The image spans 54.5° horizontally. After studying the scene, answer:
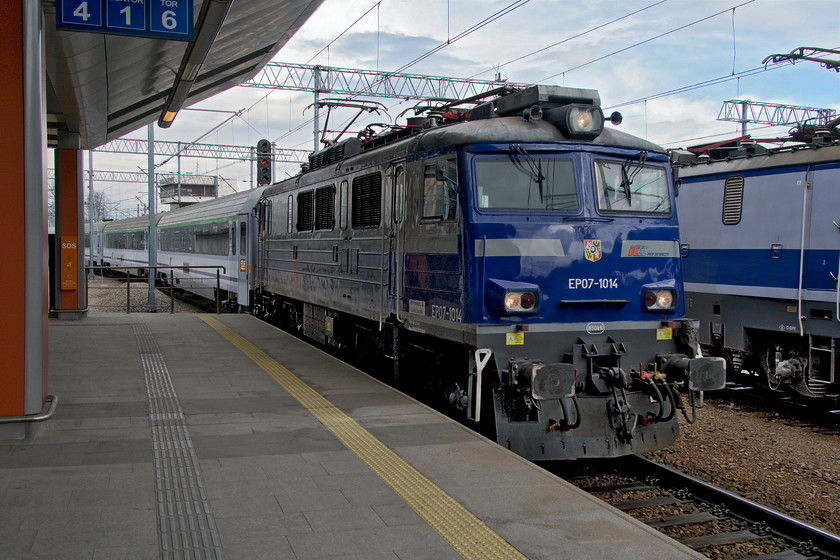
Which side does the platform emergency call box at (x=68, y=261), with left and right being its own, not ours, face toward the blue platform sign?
front

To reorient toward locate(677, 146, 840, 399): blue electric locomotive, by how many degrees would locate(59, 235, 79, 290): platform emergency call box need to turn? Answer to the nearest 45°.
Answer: approximately 45° to its left

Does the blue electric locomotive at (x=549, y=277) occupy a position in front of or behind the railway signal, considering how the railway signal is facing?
in front

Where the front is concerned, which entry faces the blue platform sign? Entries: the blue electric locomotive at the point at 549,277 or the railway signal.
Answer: the railway signal

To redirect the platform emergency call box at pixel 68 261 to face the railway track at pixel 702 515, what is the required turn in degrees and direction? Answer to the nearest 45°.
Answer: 0° — it already faces it

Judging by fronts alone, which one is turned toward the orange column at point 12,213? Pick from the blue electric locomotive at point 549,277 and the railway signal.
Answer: the railway signal

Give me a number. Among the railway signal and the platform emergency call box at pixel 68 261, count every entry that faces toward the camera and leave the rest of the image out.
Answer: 2

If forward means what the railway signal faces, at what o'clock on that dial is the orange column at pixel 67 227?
The orange column is roughly at 1 o'clock from the railway signal.

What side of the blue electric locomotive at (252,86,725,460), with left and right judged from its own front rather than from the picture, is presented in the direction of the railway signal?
back

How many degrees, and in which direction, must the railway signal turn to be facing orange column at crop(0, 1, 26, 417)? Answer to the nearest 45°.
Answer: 0° — it already faces it

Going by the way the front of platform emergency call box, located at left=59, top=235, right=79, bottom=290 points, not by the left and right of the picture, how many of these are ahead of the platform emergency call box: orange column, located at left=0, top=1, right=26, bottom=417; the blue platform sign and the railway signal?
2

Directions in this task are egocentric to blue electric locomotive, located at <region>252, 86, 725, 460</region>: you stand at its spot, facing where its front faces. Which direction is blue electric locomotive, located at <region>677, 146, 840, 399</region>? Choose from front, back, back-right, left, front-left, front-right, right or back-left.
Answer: left

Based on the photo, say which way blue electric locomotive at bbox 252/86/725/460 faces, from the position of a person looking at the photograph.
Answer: facing the viewer and to the right of the viewer
